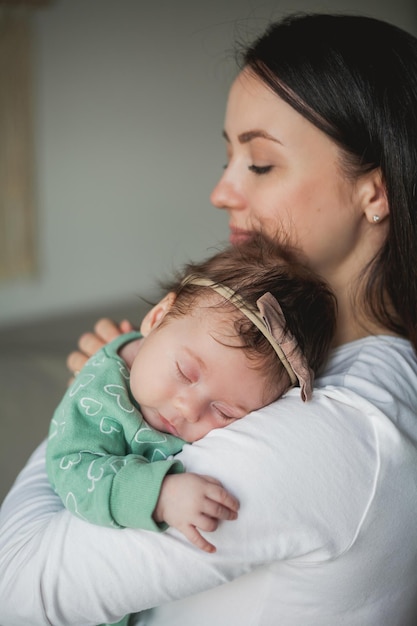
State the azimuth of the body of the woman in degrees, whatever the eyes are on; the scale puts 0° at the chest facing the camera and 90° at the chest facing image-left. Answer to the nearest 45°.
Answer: approximately 90°
